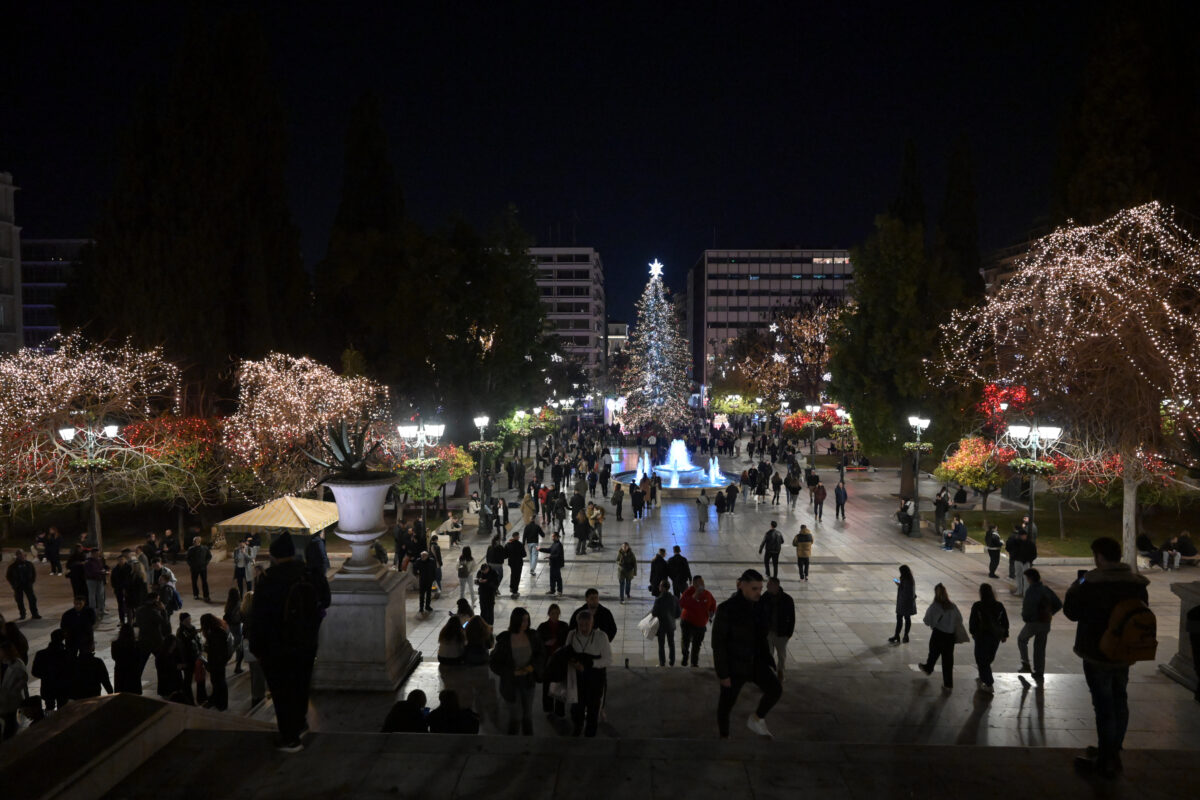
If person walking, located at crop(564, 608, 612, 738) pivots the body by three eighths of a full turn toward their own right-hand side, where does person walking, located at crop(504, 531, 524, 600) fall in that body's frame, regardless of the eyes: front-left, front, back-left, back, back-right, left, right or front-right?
front-right

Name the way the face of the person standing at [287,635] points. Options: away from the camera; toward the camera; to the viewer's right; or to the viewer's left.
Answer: away from the camera

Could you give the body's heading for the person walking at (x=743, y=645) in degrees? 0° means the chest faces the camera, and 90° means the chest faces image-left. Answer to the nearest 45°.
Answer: approximately 315°

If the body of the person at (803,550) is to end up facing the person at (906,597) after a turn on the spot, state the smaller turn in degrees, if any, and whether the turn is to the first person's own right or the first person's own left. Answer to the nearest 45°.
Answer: approximately 180°

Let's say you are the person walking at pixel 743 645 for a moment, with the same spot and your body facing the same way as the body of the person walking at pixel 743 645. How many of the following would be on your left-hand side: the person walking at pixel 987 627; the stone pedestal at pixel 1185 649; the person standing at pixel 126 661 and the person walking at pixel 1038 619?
3

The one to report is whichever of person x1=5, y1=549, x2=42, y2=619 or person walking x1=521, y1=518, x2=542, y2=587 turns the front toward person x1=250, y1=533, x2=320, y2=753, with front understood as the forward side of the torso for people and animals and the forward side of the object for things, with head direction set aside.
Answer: person x1=5, y1=549, x2=42, y2=619

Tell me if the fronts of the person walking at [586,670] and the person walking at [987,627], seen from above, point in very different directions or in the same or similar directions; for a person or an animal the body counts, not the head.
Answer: very different directions

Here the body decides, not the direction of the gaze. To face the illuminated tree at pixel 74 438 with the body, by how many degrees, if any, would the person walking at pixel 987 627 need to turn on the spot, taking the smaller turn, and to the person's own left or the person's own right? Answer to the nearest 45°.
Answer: approximately 90° to the person's own left

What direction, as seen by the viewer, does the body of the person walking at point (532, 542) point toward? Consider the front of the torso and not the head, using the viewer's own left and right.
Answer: facing away from the viewer

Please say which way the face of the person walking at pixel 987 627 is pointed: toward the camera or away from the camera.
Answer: away from the camera
